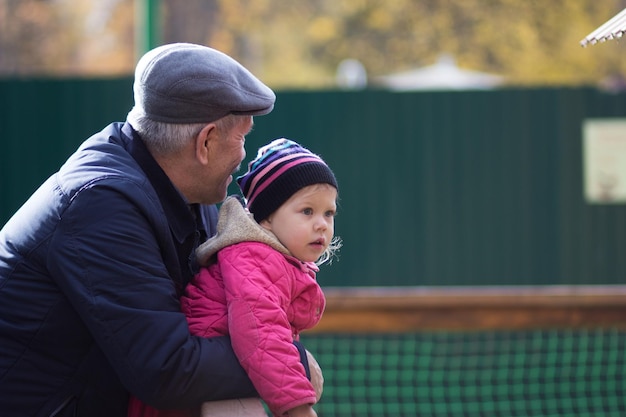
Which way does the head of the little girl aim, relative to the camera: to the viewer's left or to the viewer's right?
to the viewer's right

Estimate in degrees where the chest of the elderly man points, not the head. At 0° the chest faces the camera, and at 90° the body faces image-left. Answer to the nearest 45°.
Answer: approximately 270°
